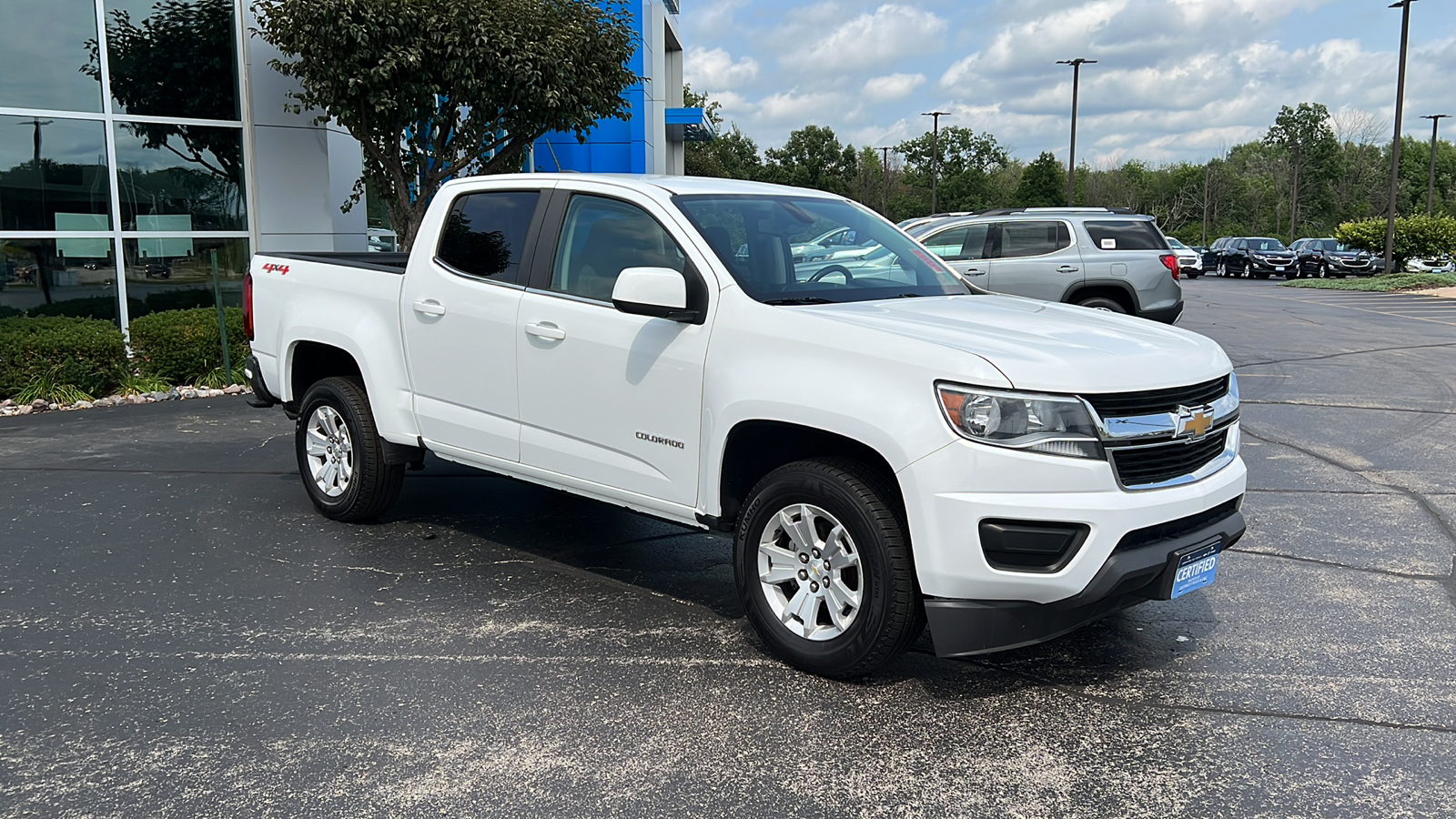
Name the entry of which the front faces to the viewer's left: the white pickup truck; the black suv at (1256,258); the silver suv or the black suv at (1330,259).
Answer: the silver suv

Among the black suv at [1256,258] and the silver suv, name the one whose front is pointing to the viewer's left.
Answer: the silver suv

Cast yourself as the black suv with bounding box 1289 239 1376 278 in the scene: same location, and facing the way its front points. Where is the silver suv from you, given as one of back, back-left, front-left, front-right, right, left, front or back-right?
front-right

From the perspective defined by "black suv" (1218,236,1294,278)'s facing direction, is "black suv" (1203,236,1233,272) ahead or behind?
behind

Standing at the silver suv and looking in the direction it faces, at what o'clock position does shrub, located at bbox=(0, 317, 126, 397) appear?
The shrub is roughly at 11 o'clock from the silver suv.

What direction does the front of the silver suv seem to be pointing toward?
to the viewer's left

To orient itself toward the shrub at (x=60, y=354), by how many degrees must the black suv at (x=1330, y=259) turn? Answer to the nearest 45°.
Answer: approximately 45° to its right

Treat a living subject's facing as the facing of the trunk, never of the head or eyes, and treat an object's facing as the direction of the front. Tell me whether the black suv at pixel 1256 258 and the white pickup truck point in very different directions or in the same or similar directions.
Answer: same or similar directions

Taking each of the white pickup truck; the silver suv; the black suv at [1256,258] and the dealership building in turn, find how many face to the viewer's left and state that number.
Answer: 1

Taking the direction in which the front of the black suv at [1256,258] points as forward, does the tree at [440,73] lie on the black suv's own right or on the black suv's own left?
on the black suv's own right

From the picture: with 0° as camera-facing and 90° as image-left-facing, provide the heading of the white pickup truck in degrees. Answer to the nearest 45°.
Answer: approximately 315°

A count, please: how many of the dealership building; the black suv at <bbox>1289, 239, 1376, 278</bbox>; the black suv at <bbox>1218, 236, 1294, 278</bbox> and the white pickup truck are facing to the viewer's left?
0

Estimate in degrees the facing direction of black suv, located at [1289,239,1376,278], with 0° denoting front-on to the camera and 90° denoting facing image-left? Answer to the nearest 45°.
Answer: approximately 315°

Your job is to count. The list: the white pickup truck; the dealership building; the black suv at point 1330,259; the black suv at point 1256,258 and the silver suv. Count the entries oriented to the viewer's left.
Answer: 1

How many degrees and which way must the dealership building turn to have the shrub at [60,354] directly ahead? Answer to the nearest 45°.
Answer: approximately 45° to its right
